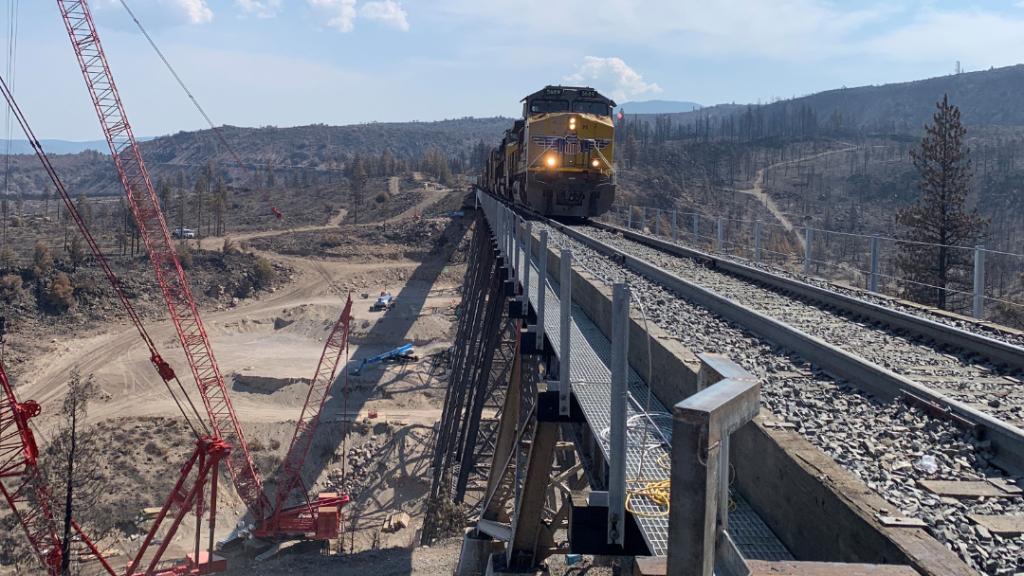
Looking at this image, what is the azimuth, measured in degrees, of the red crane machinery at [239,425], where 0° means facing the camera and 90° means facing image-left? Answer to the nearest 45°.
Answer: approximately 90°

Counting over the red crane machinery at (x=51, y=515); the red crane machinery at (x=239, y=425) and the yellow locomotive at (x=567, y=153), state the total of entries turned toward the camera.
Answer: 1

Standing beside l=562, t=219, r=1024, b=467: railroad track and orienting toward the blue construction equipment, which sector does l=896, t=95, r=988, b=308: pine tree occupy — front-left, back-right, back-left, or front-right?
front-right

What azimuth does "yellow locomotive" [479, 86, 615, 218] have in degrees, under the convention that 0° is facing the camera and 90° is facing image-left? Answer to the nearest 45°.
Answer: approximately 0°

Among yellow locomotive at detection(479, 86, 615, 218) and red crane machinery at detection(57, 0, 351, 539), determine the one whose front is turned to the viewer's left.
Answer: the red crane machinery

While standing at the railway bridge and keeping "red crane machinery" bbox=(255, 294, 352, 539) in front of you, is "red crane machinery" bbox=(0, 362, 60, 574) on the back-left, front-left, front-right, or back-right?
front-left

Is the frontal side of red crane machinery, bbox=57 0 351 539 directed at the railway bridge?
no

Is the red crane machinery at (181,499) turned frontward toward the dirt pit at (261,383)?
no

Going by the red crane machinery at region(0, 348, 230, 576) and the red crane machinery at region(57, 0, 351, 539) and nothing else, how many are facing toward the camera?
0

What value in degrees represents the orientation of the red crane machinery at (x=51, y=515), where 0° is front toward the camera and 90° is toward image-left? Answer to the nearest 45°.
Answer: approximately 90°

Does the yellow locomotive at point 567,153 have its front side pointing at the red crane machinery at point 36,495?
no
